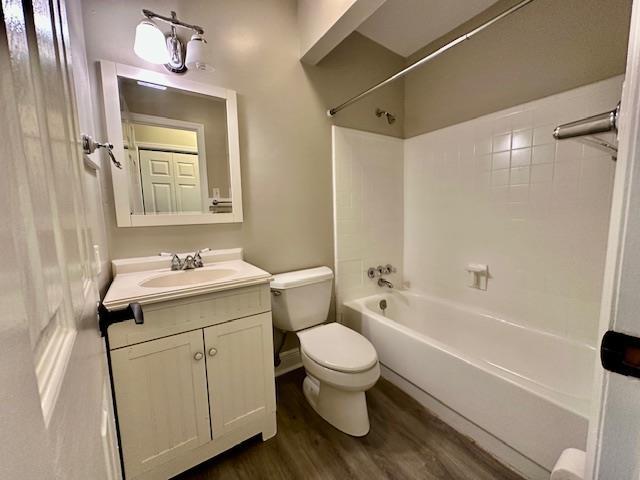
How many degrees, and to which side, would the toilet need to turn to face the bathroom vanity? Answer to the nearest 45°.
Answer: approximately 90° to its right

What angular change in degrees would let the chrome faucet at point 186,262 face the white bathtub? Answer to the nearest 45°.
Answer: approximately 45° to its left

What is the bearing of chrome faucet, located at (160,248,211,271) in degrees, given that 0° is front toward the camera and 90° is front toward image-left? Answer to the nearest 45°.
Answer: approximately 0°

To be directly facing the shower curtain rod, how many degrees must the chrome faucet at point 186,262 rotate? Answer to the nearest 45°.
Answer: approximately 45° to its left

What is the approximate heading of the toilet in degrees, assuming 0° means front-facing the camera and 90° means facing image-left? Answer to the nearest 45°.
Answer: approximately 315°

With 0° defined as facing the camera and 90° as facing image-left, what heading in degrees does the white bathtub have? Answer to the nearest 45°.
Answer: approximately 45°

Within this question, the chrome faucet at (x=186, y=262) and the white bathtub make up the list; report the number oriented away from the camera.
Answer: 0

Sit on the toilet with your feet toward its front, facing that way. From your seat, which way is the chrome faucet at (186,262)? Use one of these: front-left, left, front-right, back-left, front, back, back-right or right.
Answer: back-right

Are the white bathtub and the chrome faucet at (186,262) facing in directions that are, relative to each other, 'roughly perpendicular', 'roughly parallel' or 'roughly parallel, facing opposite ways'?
roughly perpendicular

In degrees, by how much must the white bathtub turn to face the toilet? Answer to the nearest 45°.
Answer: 0° — it already faces it

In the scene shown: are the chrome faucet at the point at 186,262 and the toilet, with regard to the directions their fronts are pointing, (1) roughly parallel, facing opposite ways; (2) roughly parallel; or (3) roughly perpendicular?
roughly parallel

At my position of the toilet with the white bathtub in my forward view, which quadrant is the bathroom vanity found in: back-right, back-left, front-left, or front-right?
back-right
